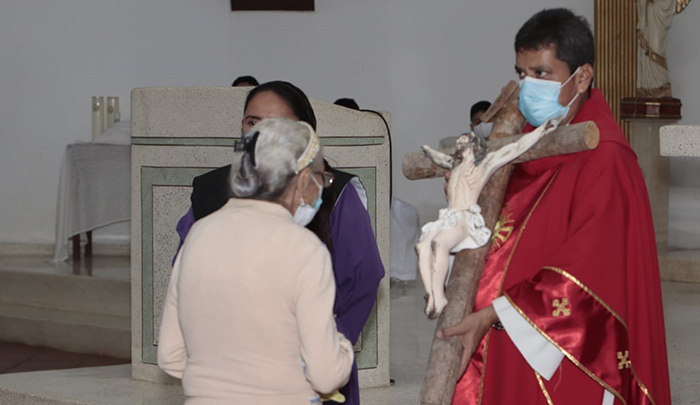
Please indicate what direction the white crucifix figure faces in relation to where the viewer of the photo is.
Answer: facing the viewer and to the left of the viewer

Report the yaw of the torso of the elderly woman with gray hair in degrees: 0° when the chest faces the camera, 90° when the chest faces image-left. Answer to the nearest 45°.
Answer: approximately 225°

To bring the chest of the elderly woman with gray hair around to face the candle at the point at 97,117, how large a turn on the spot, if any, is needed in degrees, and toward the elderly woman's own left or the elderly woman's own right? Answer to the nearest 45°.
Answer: approximately 45° to the elderly woman's own left

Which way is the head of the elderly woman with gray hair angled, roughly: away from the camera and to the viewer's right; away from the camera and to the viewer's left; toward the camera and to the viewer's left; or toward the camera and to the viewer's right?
away from the camera and to the viewer's right

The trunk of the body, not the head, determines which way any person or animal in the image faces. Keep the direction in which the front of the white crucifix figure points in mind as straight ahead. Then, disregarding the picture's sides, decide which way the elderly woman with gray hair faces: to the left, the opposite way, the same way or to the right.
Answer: the opposite way

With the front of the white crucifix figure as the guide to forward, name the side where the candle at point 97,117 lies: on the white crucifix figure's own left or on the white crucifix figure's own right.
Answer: on the white crucifix figure's own right

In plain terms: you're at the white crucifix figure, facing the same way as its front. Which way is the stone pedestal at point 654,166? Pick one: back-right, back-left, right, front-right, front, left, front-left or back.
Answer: back-right

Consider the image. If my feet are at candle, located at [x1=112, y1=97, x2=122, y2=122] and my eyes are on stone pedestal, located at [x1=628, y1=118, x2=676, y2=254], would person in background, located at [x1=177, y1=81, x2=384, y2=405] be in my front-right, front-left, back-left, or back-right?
front-right

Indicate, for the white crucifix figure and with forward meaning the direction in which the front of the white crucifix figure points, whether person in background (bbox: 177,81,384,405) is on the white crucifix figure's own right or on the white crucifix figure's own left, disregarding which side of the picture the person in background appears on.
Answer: on the white crucifix figure's own right

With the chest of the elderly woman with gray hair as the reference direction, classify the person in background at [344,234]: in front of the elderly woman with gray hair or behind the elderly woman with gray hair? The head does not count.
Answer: in front
